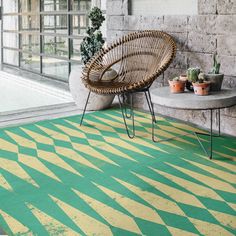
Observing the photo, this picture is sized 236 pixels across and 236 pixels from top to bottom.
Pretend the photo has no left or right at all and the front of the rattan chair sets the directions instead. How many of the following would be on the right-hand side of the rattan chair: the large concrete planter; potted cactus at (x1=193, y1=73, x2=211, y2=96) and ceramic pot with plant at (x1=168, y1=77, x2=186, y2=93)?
1

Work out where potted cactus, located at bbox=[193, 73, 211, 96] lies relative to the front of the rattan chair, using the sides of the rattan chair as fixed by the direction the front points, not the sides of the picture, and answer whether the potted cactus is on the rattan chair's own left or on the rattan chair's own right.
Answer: on the rattan chair's own left

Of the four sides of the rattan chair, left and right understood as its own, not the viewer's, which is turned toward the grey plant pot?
left

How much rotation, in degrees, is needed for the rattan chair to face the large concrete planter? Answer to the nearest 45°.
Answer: approximately 90° to its right

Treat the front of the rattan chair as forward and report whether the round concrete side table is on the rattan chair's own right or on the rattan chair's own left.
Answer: on the rattan chair's own left

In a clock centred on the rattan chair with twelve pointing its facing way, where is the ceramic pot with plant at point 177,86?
The ceramic pot with plant is roughly at 10 o'clock from the rattan chair.

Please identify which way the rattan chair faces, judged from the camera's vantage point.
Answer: facing the viewer and to the left of the viewer

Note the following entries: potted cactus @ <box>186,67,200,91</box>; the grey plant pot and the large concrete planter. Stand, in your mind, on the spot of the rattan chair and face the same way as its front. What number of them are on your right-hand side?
1

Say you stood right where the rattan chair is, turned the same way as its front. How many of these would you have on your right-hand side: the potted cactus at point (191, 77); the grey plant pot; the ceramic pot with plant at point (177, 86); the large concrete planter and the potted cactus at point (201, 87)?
1
